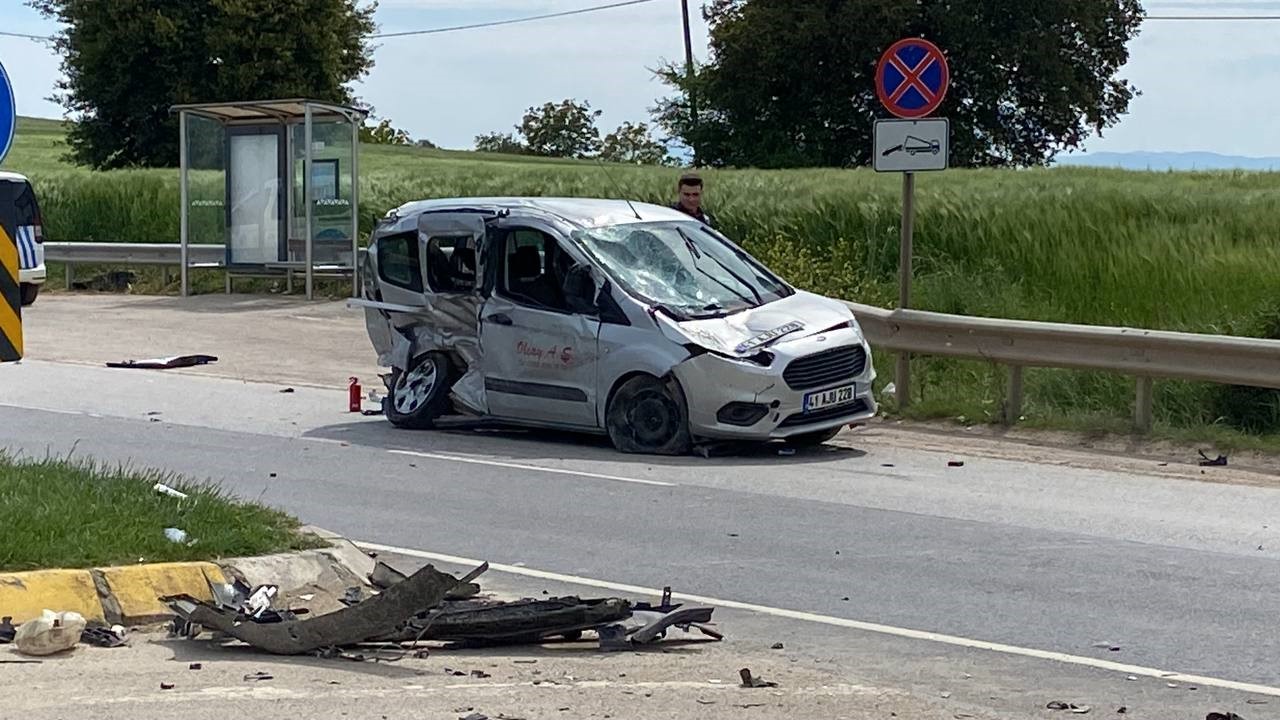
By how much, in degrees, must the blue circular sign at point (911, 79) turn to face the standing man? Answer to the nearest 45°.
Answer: approximately 90° to its right

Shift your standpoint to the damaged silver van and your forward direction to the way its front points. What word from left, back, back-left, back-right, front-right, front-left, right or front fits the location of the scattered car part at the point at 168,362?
back

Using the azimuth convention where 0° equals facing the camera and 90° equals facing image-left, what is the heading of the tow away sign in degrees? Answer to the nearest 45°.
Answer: approximately 0°

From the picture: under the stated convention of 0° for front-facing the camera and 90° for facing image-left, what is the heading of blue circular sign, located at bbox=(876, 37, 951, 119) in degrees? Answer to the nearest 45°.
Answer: approximately 0°

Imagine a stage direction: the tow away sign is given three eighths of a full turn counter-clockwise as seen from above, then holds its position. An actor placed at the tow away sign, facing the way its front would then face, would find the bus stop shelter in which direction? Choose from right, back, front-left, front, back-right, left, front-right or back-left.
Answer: left

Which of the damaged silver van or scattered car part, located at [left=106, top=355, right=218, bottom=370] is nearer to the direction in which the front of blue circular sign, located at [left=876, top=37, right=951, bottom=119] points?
the damaged silver van

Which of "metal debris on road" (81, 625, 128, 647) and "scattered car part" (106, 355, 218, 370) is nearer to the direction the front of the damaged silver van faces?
the metal debris on road

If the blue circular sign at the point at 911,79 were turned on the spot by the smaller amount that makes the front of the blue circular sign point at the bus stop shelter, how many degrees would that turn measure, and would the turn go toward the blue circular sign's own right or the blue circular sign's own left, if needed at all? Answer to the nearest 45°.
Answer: approximately 135° to the blue circular sign's own right

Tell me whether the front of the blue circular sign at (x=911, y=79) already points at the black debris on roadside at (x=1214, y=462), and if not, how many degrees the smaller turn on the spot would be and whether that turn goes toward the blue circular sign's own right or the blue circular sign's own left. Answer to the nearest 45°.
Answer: approximately 45° to the blue circular sign's own left

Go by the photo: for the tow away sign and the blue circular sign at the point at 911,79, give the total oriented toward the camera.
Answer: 2

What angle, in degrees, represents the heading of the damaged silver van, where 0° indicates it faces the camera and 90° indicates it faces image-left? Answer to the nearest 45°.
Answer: approximately 315°

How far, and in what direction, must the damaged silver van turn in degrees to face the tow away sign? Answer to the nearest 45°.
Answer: approximately 90° to its left

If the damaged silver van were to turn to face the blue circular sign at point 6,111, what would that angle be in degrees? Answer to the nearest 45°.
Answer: approximately 90° to its right
